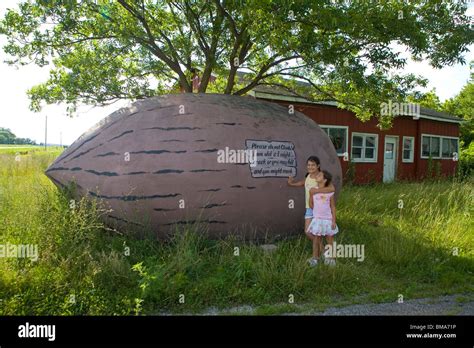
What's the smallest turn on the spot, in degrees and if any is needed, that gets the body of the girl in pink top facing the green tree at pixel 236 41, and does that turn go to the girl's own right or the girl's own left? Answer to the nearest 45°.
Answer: approximately 135° to the girl's own right

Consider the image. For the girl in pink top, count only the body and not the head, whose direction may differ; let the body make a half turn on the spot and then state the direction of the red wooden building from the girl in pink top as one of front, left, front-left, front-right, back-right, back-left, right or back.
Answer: front

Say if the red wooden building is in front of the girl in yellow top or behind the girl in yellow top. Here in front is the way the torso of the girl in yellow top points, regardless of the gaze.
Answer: behind

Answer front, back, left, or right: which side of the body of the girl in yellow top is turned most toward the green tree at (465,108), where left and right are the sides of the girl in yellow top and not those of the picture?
back

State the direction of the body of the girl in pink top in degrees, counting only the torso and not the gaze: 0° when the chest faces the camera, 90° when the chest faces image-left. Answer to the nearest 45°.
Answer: approximately 0°

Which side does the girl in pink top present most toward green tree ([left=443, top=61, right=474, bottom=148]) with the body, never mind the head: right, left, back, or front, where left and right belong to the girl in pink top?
back
